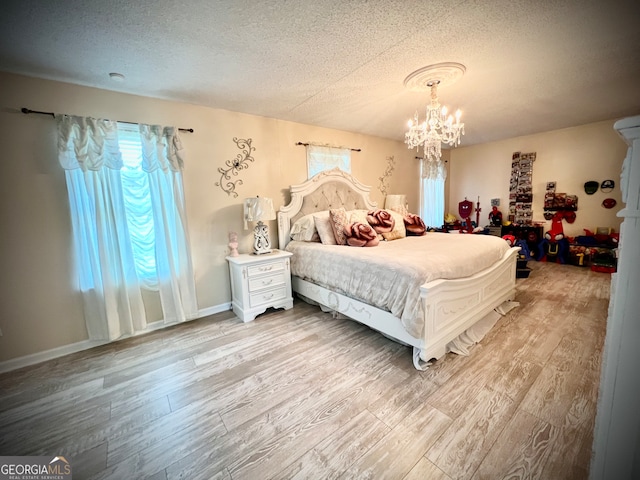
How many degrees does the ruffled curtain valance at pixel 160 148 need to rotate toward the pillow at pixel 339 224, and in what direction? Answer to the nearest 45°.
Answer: approximately 90° to its left

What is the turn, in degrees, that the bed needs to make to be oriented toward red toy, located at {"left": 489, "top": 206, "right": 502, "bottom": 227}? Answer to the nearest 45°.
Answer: approximately 90° to its left

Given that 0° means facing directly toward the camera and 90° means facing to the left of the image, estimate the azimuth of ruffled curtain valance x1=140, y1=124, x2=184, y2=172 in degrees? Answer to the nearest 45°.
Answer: approximately 0°

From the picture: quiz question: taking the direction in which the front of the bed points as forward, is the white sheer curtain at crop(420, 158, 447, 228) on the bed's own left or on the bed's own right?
on the bed's own left

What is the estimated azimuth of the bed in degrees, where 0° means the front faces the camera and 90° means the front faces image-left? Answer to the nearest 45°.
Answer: approximately 315°

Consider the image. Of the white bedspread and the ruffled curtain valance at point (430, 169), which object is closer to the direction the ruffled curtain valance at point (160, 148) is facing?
the white bedspread

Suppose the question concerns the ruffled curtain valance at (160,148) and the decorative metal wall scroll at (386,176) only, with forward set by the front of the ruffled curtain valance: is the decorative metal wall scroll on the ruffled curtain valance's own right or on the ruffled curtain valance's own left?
on the ruffled curtain valance's own left

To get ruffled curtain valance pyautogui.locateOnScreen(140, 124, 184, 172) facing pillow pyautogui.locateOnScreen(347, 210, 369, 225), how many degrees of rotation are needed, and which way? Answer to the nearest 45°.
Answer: approximately 90° to its left
